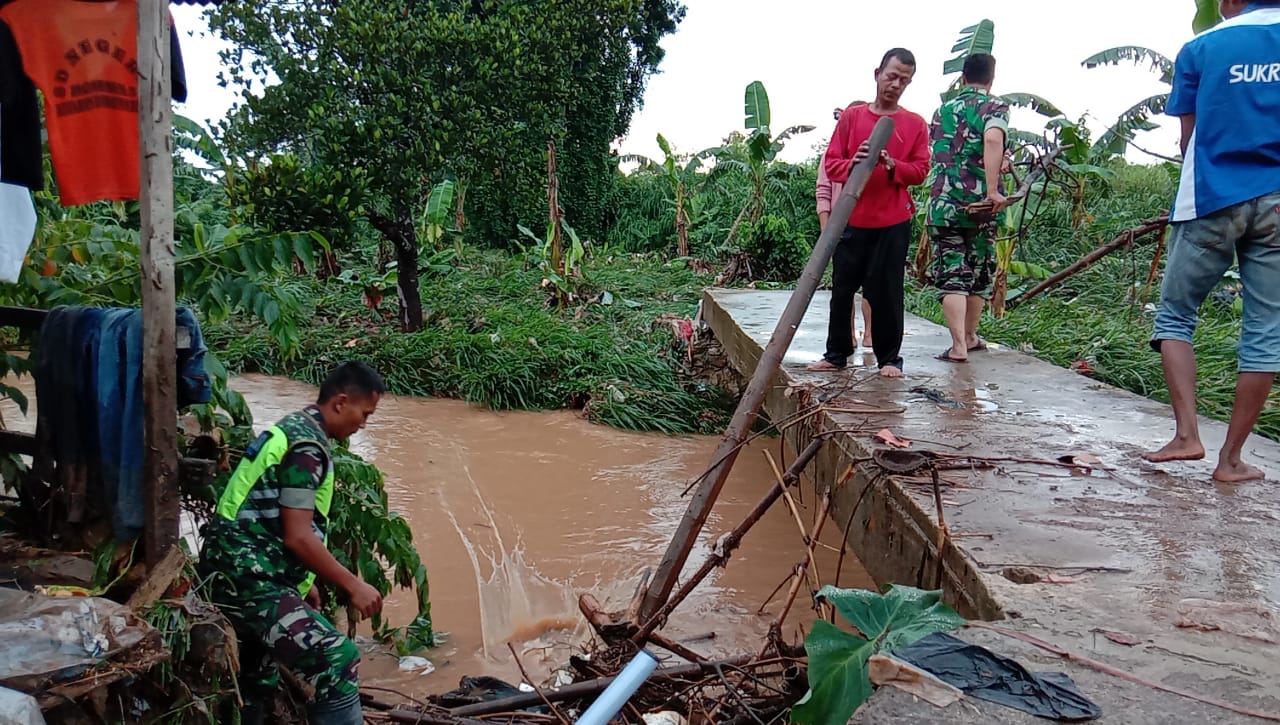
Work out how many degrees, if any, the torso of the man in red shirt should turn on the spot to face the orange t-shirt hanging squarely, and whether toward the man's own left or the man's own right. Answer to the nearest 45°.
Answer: approximately 45° to the man's own right

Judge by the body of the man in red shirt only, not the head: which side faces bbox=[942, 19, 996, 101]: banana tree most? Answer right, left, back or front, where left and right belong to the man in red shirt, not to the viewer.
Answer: back

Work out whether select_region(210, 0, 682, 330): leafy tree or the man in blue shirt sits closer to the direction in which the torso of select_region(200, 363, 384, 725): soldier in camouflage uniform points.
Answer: the man in blue shirt

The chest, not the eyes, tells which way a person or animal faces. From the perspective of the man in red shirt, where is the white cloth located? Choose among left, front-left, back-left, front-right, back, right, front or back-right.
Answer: front-right

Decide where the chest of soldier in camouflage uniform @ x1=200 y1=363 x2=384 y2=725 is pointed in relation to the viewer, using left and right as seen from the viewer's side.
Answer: facing to the right of the viewer

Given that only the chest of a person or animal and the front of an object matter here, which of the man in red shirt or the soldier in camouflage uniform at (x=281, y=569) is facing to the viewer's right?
the soldier in camouflage uniform

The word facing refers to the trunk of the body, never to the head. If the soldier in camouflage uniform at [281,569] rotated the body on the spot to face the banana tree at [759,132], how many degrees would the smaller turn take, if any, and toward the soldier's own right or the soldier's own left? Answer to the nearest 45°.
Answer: approximately 45° to the soldier's own left

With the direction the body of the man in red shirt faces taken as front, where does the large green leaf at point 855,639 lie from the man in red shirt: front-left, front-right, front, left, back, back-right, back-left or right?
front

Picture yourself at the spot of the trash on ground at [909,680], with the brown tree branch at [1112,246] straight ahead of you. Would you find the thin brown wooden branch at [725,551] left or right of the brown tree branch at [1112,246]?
left

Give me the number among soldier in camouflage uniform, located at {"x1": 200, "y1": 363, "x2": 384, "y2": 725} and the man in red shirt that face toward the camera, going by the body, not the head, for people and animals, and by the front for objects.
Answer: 1

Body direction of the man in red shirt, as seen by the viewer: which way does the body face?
toward the camera

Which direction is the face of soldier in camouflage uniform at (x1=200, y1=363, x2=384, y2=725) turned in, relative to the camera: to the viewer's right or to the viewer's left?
to the viewer's right

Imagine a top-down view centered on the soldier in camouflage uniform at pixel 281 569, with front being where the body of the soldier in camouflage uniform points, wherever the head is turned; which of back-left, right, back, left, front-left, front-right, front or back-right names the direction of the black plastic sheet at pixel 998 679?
front-right

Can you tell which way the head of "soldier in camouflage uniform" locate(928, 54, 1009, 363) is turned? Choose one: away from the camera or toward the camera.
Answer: away from the camera

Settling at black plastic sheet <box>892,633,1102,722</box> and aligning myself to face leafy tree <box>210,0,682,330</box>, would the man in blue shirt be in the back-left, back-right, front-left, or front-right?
front-right

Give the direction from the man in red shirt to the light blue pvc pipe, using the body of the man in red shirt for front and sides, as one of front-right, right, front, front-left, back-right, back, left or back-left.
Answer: front

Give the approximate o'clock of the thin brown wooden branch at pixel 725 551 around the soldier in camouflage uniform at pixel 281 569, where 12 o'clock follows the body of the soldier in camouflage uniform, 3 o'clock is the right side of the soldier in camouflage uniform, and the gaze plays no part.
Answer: The thin brown wooden branch is roughly at 1 o'clock from the soldier in camouflage uniform.
